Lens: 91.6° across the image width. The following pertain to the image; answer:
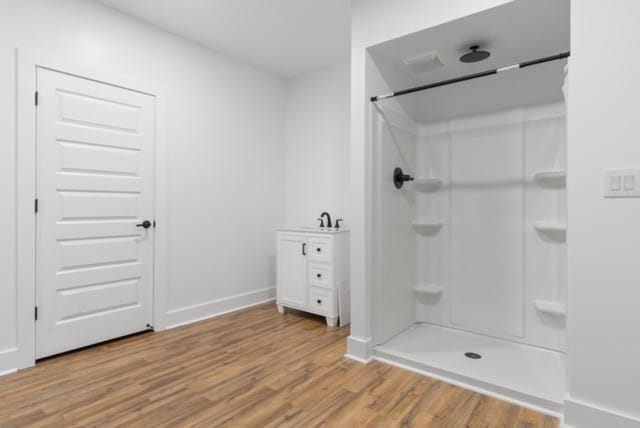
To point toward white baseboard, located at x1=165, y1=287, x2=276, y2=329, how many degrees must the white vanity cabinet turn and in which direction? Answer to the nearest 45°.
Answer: approximately 45° to its right

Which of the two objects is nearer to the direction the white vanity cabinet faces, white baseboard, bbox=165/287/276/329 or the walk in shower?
the white baseboard

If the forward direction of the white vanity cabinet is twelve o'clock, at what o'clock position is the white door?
The white door is roughly at 1 o'clock from the white vanity cabinet.

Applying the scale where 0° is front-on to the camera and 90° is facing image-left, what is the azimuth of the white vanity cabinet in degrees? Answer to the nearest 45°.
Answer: approximately 45°

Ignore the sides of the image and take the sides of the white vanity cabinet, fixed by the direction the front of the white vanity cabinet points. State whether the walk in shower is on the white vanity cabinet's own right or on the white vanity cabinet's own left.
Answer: on the white vanity cabinet's own left
